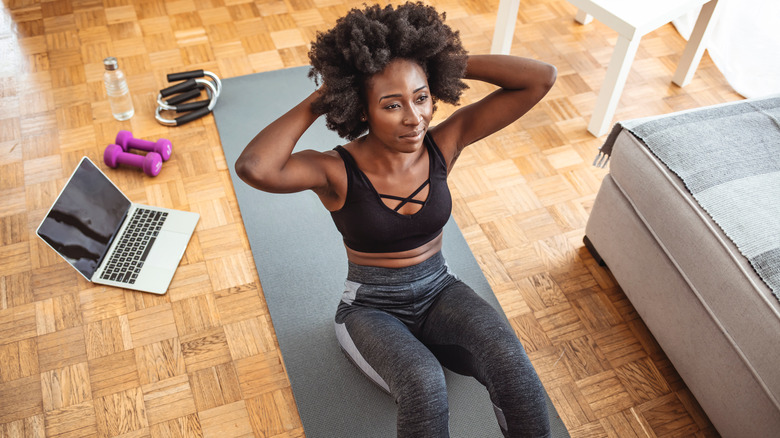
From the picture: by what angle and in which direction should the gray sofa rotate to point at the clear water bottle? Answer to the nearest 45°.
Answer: approximately 45° to its right

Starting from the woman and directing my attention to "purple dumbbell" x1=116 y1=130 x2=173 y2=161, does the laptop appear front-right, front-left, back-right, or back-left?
front-left

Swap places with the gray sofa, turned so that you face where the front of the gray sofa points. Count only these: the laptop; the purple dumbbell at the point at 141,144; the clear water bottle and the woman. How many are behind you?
0

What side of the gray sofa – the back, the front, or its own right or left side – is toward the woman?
front

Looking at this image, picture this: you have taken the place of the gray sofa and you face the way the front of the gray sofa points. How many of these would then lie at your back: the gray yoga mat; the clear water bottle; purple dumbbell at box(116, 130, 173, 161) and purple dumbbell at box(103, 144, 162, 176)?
0

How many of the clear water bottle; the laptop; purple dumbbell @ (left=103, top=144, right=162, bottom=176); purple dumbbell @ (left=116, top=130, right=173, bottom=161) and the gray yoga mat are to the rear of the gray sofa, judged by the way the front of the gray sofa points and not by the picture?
0

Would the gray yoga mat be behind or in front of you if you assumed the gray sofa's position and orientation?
in front

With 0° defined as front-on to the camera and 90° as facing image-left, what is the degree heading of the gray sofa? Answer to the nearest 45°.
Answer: approximately 45°

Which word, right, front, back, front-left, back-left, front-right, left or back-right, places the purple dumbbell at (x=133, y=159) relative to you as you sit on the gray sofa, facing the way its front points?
front-right

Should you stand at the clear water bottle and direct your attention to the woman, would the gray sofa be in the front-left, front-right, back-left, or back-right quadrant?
front-left

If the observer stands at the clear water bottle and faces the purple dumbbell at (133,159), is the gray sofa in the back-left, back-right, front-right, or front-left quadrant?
front-left

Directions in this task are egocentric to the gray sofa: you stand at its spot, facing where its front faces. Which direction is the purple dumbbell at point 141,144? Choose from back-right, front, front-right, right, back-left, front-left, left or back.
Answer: front-right

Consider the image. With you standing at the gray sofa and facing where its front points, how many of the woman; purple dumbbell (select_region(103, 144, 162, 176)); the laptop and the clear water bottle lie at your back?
0

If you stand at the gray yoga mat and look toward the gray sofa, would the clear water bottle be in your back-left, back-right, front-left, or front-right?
back-left
